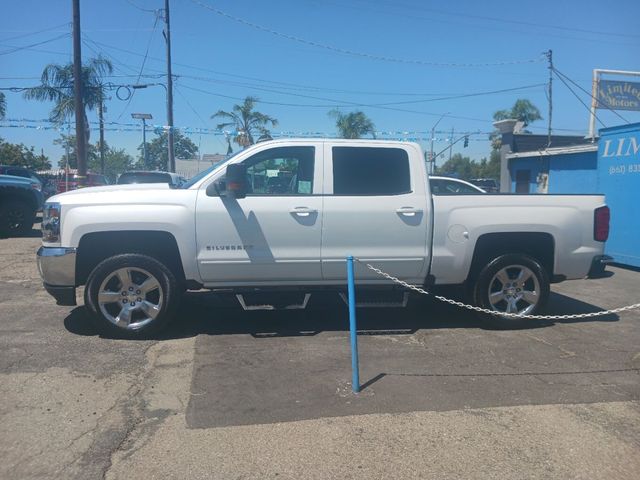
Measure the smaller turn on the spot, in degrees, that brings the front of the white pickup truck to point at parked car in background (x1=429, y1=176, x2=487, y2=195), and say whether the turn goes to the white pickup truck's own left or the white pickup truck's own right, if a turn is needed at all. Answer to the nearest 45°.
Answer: approximately 135° to the white pickup truck's own right

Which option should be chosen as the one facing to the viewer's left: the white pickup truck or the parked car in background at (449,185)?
the white pickup truck

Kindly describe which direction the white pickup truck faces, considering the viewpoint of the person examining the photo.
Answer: facing to the left of the viewer

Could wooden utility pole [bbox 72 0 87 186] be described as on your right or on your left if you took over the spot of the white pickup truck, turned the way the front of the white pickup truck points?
on your right

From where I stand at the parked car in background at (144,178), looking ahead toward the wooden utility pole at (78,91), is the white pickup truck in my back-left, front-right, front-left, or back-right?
back-left
